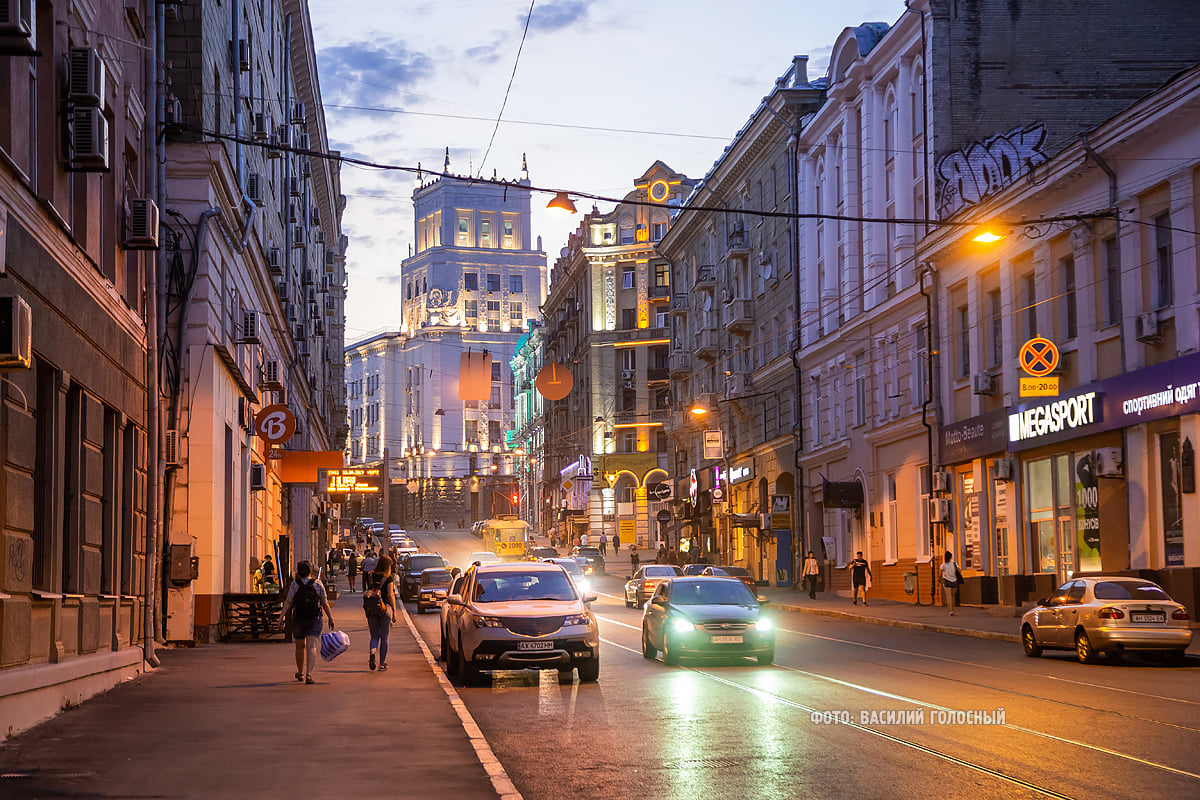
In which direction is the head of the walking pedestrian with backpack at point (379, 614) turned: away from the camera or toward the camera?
away from the camera

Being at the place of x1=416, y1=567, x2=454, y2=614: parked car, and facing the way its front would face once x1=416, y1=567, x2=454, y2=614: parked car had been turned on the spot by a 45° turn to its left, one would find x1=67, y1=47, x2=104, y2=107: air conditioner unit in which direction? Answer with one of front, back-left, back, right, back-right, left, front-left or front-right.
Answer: front-right

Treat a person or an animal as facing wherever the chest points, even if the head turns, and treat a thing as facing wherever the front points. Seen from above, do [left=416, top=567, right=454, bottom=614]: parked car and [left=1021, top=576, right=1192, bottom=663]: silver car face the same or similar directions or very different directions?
very different directions

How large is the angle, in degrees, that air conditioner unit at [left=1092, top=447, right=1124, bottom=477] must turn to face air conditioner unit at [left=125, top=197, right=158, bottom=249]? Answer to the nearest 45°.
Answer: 0° — it already faces it

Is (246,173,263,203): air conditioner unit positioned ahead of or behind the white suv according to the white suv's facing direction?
behind

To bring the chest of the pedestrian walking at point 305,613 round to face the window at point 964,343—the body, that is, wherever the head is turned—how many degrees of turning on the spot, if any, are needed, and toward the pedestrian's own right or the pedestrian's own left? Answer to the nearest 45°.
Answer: approximately 45° to the pedestrian's own right

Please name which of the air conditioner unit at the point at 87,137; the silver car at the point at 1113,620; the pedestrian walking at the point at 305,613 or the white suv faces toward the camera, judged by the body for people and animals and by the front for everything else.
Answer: the white suv

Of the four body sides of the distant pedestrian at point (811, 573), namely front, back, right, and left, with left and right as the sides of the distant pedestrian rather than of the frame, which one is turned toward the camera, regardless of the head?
front

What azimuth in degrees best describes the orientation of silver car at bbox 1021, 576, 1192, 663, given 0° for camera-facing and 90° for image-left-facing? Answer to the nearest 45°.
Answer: approximately 135°

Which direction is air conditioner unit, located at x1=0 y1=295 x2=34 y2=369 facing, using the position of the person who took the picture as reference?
facing to the right of the viewer

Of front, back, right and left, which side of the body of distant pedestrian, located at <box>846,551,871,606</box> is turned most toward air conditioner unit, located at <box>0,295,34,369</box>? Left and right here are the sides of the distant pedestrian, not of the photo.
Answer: front
